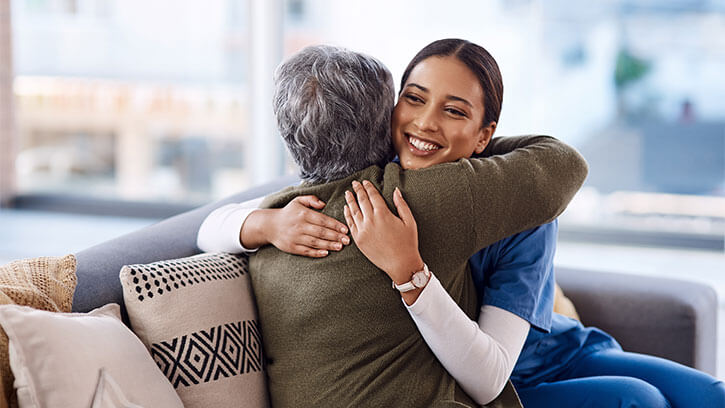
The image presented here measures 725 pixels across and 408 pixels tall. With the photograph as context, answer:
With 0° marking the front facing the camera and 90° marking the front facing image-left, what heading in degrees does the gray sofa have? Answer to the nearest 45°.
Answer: approximately 315°

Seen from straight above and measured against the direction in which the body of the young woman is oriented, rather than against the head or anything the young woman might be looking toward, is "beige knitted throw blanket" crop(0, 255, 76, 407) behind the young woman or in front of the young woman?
in front

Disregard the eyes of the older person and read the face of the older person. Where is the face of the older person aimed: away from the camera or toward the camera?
away from the camera

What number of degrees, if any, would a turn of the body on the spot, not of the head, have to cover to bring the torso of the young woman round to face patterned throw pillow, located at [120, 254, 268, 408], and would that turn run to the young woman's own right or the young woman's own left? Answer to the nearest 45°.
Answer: approximately 45° to the young woman's own right
